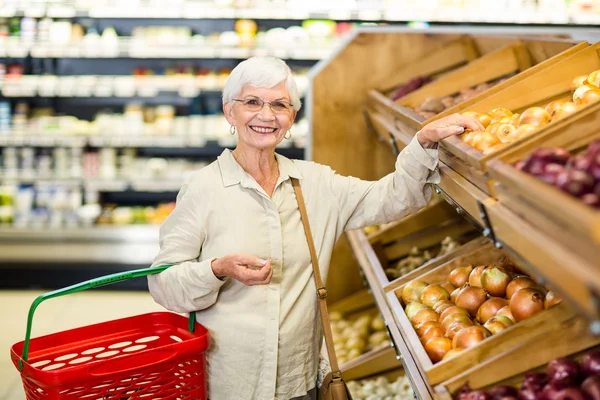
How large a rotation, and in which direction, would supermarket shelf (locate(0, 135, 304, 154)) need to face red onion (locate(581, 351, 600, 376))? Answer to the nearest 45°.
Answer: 0° — it already faces it

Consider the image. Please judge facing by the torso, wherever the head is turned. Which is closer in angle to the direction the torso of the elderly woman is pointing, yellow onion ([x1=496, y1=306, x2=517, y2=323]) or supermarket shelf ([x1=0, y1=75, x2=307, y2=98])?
the yellow onion

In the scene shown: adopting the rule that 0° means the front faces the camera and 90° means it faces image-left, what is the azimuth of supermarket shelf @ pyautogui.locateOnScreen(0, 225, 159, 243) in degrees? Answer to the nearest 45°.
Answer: approximately 0°
